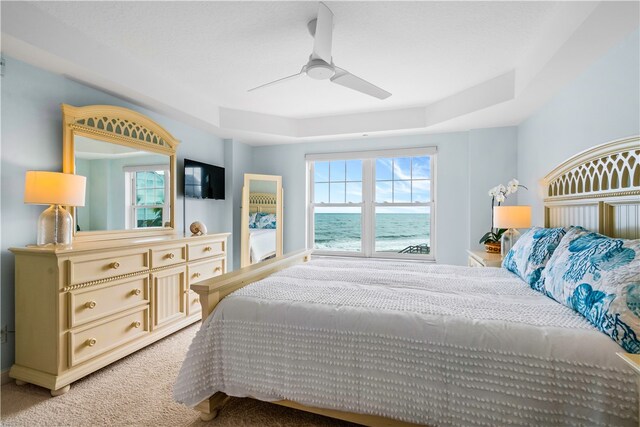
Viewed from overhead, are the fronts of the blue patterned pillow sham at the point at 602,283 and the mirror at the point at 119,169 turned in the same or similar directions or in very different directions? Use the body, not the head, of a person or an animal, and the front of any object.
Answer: very different directions

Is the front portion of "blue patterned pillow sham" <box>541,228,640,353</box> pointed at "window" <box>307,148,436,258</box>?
no

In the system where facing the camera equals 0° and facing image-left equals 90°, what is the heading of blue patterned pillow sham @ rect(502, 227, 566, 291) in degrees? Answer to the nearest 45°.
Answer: approximately 45°

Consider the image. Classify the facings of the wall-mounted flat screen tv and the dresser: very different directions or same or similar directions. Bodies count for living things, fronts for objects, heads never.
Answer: same or similar directions

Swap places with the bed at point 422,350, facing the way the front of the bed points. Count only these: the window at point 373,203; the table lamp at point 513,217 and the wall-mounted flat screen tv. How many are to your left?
0

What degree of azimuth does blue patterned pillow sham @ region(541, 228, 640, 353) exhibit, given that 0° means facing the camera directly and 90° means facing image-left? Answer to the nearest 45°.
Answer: approximately 45°

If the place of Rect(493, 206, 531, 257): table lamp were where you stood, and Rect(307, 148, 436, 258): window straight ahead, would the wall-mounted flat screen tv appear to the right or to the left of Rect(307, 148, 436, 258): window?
left

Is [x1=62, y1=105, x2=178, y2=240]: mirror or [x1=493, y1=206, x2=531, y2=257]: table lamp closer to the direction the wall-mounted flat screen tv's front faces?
the table lamp

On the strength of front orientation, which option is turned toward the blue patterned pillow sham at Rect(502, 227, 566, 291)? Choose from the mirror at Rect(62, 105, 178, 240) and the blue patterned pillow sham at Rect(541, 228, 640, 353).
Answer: the mirror

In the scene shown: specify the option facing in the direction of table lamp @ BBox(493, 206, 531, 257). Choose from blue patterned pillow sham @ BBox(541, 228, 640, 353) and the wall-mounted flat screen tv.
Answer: the wall-mounted flat screen tv

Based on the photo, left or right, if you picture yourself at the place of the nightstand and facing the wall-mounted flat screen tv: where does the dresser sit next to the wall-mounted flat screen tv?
left

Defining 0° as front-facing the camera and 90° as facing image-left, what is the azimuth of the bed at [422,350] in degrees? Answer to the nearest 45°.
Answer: approximately 90°

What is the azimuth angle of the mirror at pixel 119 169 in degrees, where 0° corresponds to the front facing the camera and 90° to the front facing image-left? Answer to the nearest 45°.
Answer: approximately 315°

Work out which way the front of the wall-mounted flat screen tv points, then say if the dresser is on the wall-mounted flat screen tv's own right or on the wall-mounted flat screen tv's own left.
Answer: on the wall-mounted flat screen tv's own right

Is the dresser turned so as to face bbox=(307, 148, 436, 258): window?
no

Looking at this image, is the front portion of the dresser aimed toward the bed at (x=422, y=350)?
yes

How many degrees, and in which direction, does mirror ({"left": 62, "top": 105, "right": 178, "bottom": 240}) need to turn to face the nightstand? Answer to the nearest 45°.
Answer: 0° — it already faces it

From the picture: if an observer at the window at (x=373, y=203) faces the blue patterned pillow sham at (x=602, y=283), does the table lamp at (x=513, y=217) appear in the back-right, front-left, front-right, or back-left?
front-left

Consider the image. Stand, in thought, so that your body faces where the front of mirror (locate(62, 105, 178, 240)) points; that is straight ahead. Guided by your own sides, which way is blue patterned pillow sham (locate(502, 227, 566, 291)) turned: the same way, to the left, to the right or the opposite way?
the opposite way

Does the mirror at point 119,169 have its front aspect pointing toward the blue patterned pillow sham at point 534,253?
yes

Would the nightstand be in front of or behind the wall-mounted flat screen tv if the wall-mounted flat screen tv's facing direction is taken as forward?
in front
